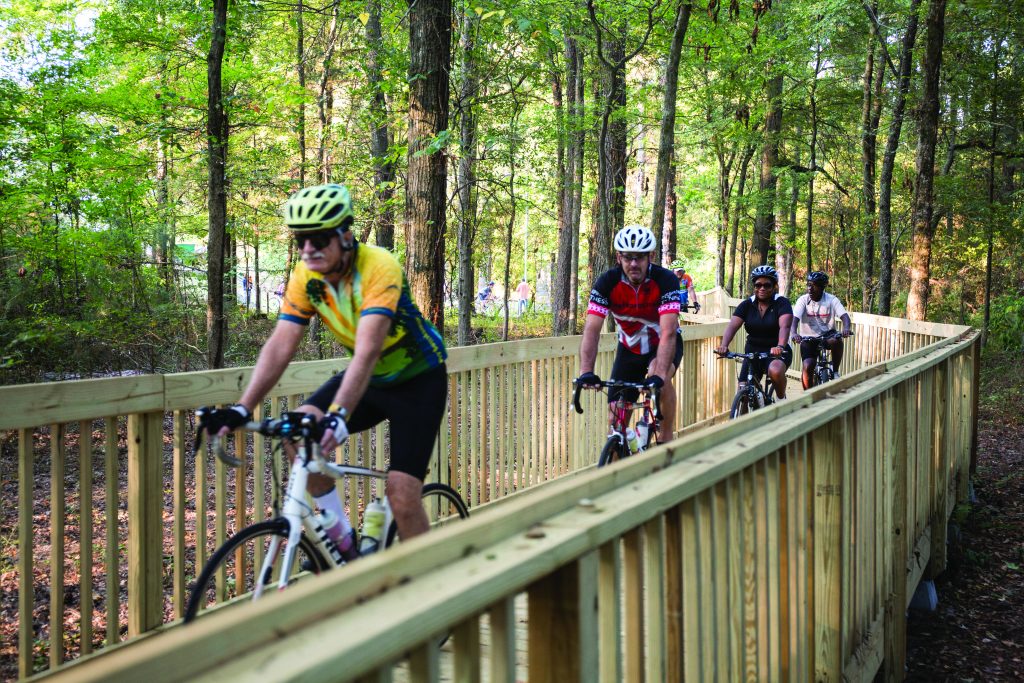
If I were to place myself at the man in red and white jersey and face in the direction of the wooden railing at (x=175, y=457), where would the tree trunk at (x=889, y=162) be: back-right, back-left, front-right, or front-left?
back-right

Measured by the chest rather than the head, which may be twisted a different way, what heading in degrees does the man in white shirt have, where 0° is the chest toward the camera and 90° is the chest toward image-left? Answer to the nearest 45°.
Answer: approximately 0°

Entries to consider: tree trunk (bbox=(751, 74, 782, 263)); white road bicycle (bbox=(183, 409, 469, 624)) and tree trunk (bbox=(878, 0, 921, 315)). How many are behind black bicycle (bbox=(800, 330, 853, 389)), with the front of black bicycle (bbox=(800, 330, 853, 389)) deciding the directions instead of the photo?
2

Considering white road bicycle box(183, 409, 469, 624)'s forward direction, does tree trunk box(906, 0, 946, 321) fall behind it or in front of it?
behind

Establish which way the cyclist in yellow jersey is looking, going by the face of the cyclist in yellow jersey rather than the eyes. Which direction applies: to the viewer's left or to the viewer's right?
to the viewer's left

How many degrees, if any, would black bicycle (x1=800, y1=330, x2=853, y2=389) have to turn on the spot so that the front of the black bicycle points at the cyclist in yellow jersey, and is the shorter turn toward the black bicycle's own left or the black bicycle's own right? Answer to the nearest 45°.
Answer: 0° — it already faces them

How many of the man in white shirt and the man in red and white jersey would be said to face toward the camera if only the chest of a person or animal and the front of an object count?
2

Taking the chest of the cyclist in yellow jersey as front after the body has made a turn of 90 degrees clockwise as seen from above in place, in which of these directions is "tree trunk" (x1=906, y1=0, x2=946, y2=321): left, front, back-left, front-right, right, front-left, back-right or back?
right

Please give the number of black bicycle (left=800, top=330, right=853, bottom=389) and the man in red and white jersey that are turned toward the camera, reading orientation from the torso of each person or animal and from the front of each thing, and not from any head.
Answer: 2

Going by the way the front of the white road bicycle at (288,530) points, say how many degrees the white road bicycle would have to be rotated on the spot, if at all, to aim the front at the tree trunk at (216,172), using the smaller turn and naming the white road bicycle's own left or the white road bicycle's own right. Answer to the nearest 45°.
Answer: approximately 135° to the white road bicycle's own right
